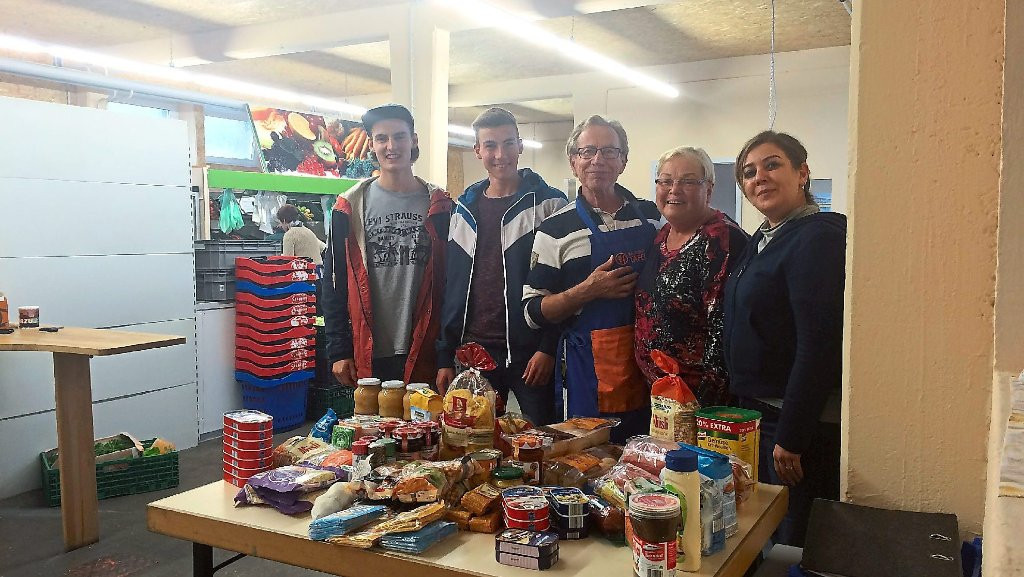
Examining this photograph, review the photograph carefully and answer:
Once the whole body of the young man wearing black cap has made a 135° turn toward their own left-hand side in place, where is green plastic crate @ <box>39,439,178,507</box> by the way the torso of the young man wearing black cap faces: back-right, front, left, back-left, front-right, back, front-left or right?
left

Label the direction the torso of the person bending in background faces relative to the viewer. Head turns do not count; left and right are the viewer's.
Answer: facing to the left of the viewer

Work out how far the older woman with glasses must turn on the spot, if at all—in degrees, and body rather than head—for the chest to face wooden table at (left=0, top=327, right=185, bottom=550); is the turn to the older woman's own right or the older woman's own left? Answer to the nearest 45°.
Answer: approximately 45° to the older woman's own right

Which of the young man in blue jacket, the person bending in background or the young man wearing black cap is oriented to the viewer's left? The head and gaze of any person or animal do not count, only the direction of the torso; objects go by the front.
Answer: the person bending in background

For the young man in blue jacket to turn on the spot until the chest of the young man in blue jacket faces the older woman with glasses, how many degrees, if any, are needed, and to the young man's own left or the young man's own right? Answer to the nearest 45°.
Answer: approximately 45° to the young man's own left

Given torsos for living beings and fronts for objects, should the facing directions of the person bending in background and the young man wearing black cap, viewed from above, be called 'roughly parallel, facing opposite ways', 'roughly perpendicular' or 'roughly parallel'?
roughly perpendicular

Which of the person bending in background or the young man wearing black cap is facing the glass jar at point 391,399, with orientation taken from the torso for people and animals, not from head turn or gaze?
the young man wearing black cap

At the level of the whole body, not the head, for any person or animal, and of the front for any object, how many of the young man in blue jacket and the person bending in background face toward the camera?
1
